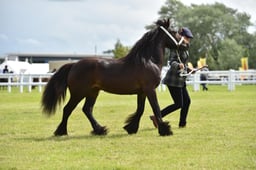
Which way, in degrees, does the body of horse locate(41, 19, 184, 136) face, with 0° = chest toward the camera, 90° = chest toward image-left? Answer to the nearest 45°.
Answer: approximately 270°

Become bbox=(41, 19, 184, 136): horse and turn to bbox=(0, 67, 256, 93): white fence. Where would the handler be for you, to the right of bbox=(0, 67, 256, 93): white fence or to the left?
right

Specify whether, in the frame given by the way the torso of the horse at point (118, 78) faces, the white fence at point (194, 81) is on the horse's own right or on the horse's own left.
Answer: on the horse's own left

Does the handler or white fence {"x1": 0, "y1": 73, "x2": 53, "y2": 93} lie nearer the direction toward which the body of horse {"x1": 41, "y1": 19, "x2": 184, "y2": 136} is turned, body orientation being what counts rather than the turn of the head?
the handler

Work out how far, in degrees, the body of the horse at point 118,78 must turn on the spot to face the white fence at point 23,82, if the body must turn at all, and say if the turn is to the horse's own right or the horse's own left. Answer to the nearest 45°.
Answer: approximately 90° to the horse's own left
